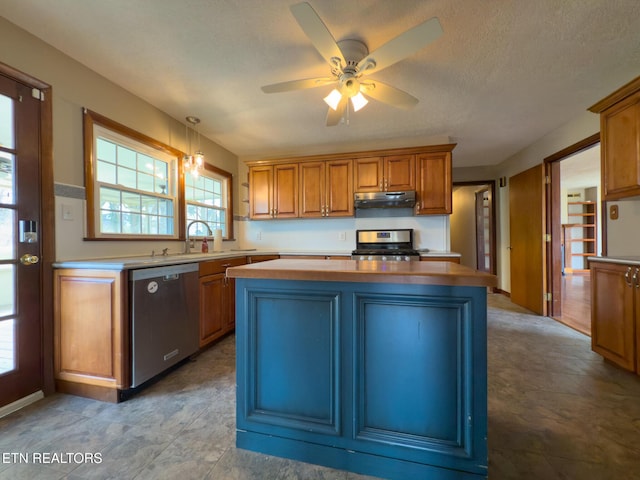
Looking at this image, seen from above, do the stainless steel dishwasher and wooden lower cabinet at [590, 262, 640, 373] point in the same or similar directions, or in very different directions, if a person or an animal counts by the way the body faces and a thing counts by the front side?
very different directions

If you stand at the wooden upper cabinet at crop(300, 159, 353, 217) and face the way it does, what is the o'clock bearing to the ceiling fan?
The ceiling fan is roughly at 12 o'clock from the wooden upper cabinet.

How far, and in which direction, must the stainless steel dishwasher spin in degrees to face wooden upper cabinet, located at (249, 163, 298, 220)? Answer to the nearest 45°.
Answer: approximately 90° to its left

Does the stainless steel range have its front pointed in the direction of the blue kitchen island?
yes

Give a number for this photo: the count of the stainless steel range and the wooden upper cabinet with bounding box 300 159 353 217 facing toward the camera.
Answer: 2

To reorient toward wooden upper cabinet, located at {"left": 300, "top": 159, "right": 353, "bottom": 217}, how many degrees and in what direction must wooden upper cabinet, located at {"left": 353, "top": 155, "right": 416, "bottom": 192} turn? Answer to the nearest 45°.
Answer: approximately 90° to its right

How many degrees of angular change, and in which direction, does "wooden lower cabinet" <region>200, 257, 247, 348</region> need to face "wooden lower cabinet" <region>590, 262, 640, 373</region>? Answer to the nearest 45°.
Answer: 0° — it already faces it

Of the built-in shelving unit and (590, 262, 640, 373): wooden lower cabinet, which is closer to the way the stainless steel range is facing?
the wooden lower cabinet

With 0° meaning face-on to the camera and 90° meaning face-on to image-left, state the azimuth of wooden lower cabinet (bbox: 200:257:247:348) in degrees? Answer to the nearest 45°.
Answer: approximately 315°

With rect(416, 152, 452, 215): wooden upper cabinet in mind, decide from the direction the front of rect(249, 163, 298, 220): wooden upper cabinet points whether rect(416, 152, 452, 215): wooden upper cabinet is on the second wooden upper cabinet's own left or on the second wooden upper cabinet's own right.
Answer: on the second wooden upper cabinet's own left

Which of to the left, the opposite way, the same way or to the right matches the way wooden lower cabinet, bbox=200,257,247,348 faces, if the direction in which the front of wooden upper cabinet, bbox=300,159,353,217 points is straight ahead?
to the left

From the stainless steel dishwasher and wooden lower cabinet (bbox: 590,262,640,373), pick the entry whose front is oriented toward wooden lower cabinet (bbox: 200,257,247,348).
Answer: wooden lower cabinet (bbox: 590,262,640,373)

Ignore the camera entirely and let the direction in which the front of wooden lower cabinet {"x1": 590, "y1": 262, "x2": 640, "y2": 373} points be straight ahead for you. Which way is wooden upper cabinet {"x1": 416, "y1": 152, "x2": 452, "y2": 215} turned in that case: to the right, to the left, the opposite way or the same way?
to the left

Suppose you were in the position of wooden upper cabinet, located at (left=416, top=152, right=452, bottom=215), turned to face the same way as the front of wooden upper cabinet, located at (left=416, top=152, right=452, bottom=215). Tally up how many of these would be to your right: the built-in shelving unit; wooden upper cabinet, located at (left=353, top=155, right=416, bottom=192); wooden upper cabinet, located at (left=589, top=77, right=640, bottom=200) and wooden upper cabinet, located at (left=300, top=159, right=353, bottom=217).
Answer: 2

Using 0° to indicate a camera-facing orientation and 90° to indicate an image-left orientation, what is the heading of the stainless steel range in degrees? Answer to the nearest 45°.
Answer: approximately 0°

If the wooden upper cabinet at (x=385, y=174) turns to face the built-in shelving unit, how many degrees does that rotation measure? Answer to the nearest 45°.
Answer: approximately 135° to its left
